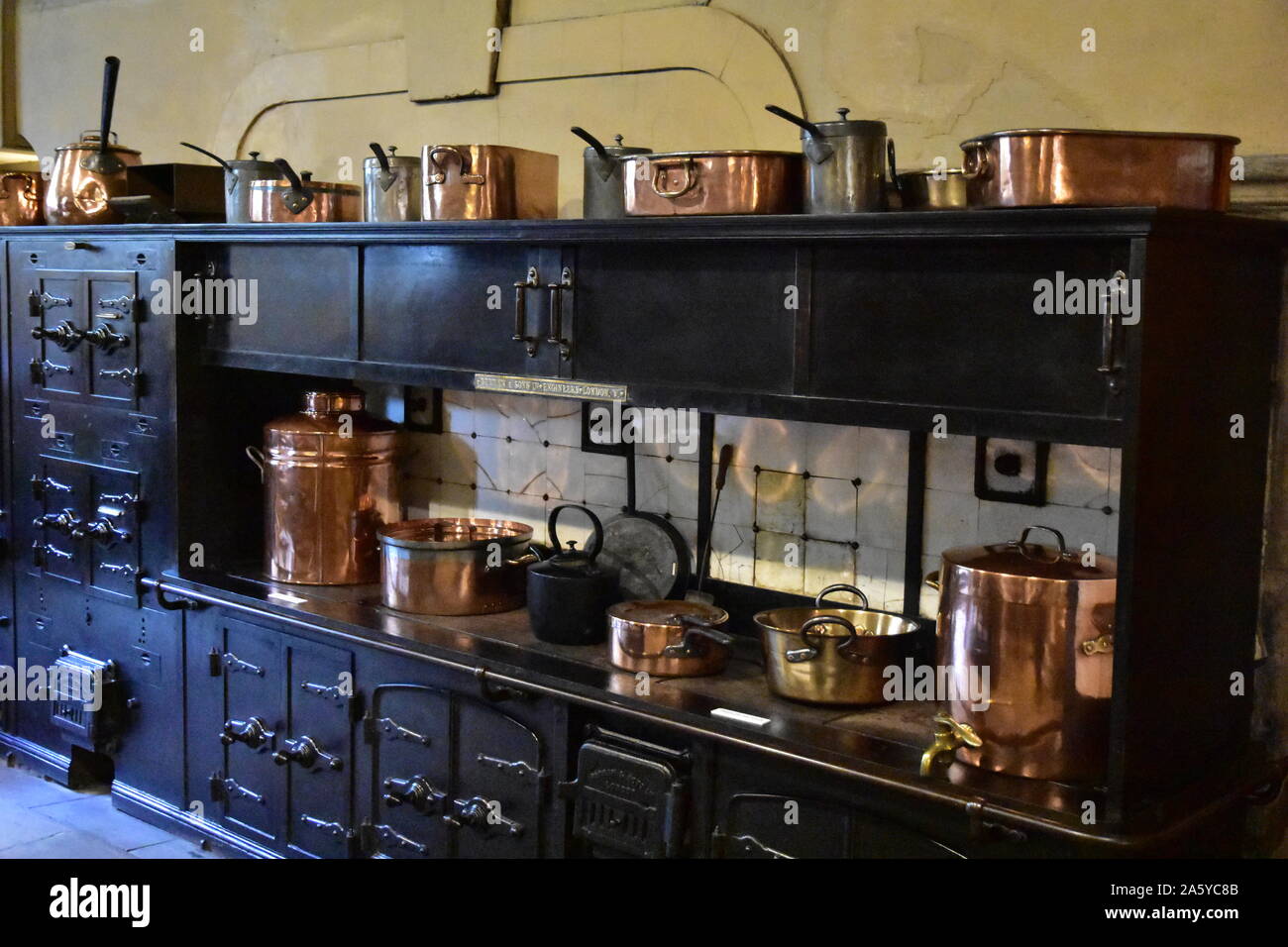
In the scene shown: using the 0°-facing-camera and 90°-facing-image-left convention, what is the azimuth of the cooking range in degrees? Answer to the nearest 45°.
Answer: approximately 45°
